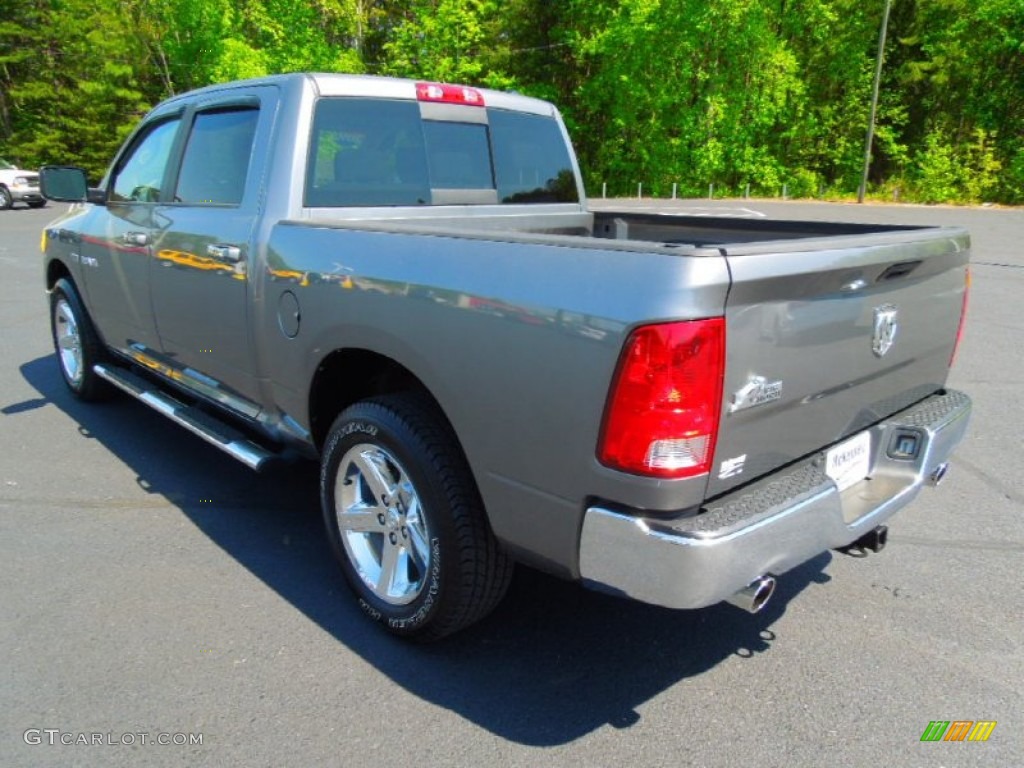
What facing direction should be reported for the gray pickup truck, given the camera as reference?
facing away from the viewer and to the left of the viewer
